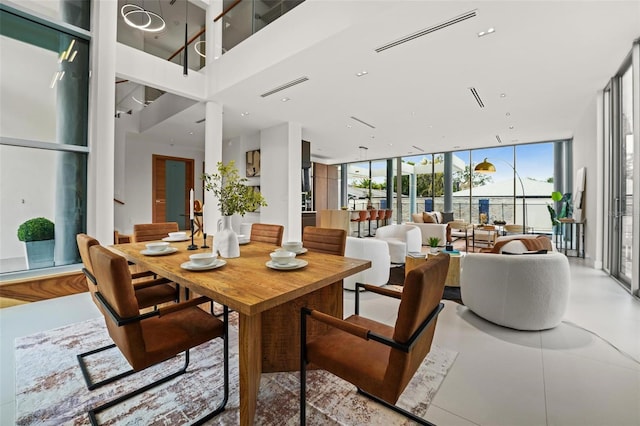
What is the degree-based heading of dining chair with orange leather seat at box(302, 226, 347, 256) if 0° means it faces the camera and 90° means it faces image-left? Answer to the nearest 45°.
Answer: approximately 45°

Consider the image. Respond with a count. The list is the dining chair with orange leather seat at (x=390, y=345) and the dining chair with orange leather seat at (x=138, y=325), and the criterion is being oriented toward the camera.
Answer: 0

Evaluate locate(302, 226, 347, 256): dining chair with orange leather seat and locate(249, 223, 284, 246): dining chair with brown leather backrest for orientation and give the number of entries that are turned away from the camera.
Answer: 0

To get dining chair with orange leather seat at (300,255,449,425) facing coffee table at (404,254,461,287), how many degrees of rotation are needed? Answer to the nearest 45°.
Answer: approximately 45° to its right

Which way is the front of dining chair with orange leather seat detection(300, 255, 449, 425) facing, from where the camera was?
facing away from the viewer and to the left of the viewer

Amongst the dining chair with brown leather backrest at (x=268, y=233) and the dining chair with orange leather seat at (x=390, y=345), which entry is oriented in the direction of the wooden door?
the dining chair with orange leather seat at (x=390, y=345)

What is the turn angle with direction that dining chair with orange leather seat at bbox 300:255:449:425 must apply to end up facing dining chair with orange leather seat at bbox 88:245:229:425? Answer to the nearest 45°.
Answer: approximately 45° to its left

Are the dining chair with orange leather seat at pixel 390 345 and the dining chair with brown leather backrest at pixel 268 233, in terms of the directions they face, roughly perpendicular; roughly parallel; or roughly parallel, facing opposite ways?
roughly perpendicular

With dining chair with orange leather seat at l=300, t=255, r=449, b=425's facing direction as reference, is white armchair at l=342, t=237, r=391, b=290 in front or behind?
in front

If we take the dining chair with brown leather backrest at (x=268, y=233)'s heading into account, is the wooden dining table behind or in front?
in front

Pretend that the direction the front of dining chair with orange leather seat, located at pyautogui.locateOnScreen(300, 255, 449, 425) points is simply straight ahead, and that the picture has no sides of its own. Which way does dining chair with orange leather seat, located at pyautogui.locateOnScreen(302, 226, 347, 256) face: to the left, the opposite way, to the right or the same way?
to the left

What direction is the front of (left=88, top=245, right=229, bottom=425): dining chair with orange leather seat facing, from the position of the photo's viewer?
facing away from the viewer and to the right of the viewer
